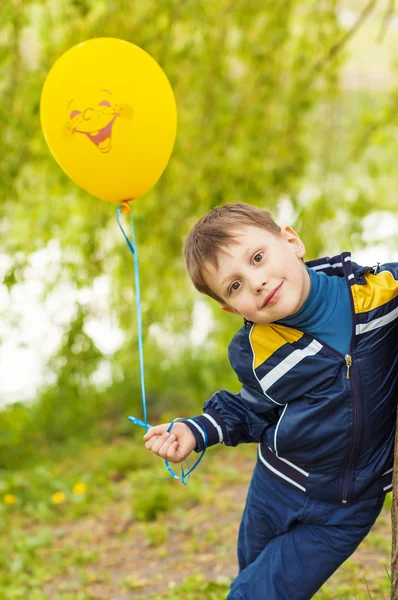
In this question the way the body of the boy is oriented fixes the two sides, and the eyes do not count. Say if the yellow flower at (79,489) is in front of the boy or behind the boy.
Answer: behind

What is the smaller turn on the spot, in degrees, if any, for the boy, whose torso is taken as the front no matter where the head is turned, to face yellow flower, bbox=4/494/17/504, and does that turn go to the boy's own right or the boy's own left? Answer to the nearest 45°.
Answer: approximately 135° to the boy's own right

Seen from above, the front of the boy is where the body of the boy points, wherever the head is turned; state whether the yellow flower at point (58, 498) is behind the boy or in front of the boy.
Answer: behind

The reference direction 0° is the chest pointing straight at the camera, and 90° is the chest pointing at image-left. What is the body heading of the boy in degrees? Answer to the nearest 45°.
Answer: approximately 0°
